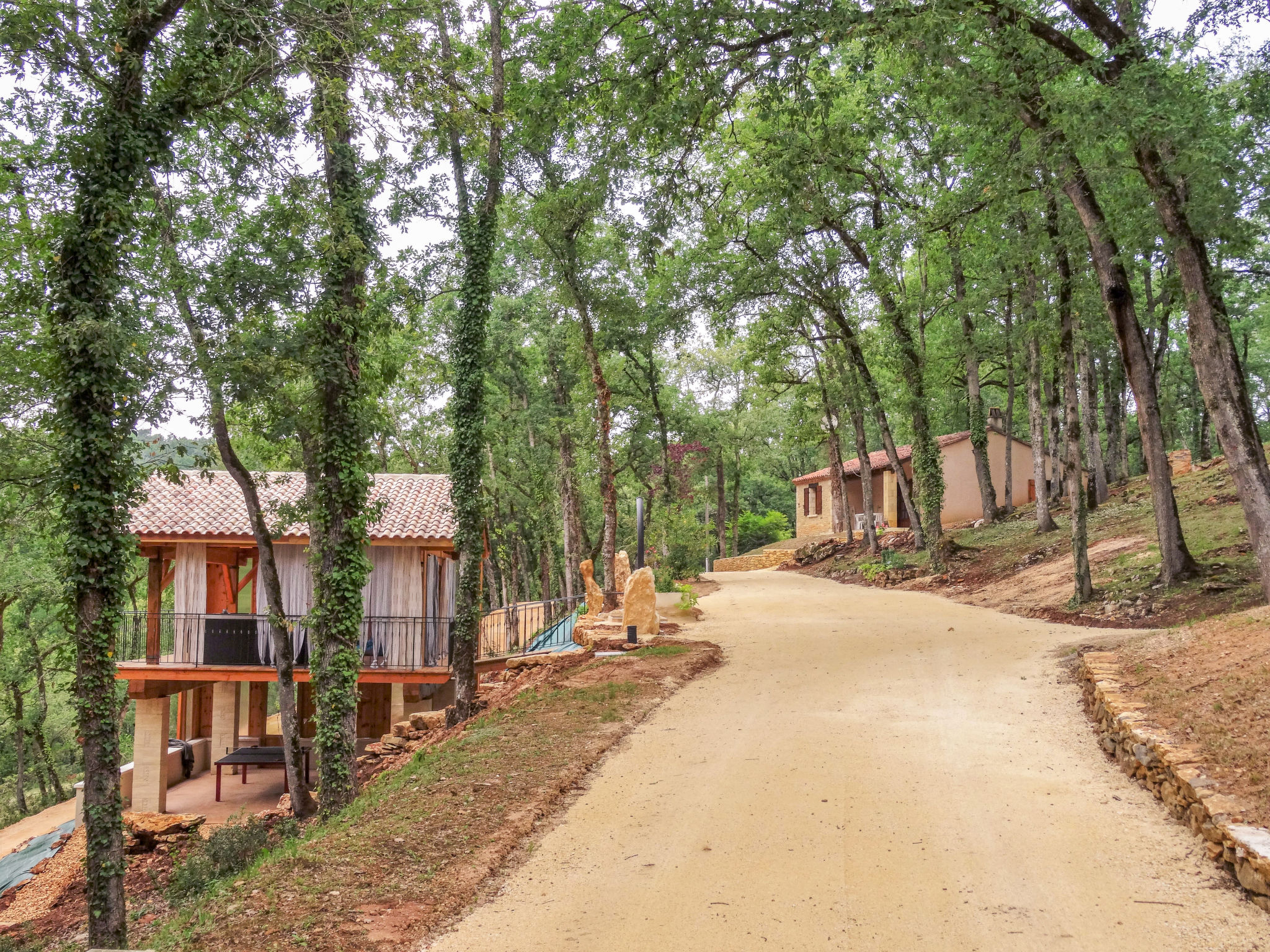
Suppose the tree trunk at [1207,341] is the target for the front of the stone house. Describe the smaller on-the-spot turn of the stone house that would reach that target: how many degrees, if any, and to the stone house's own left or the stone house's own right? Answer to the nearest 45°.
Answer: approximately 45° to the stone house's own left

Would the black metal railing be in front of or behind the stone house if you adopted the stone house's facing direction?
in front

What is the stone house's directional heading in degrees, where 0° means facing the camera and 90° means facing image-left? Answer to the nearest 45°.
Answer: approximately 45°

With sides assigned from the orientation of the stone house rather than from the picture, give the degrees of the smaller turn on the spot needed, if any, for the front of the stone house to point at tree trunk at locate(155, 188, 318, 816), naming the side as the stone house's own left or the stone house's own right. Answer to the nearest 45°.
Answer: approximately 45° to the stone house's own left

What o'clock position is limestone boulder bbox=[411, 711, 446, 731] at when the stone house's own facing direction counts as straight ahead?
The limestone boulder is roughly at 11 o'clock from the stone house.

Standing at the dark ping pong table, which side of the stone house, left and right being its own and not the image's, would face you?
front

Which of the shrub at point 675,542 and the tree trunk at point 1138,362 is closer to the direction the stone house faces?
the shrub

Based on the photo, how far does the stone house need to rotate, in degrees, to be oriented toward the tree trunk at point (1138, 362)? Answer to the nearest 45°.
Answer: approximately 45° to its left

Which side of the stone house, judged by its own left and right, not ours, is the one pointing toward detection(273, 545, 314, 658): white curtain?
front

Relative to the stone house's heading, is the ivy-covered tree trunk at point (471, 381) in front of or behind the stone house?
in front
